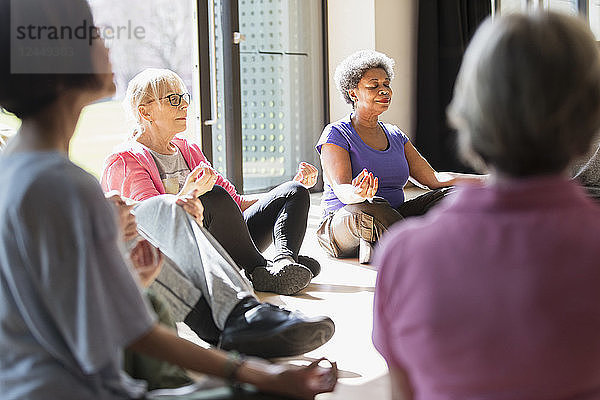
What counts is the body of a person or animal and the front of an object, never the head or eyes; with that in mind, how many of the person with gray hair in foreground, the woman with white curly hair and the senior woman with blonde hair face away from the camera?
1

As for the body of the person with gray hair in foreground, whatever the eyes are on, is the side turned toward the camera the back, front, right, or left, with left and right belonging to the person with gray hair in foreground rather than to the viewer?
back

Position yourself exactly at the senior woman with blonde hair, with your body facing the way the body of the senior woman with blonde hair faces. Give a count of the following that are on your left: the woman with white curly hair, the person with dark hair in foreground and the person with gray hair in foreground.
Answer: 1

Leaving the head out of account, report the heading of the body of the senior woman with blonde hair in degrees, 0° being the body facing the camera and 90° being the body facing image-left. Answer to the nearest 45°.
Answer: approximately 315°

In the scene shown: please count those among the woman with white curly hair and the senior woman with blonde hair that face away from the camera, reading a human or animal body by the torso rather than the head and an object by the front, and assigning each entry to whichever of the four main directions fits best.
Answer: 0

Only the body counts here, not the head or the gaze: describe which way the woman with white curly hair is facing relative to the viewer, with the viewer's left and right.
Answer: facing the viewer and to the right of the viewer

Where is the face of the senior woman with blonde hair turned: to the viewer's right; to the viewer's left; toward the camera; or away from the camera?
to the viewer's right

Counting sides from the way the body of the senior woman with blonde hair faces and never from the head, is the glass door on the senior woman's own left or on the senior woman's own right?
on the senior woman's own left

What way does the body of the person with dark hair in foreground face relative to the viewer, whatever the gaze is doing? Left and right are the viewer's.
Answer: facing away from the viewer and to the right of the viewer

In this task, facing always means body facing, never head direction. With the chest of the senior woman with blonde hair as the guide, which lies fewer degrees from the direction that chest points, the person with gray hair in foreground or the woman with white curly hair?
the person with gray hair in foreground

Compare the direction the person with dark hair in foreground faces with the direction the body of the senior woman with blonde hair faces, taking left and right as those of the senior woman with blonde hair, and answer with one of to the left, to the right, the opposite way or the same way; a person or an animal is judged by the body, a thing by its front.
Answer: to the left

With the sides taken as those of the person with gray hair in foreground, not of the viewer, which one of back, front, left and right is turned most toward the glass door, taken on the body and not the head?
front

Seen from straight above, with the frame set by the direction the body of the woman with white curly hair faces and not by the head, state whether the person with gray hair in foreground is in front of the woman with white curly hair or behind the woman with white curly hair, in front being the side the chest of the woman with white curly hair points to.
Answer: in front

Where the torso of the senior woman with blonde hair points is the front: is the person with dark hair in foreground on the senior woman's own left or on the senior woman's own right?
on the senior woman's own right

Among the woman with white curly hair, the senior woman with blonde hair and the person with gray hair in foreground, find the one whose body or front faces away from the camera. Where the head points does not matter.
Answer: the person with gray hair in foreground
